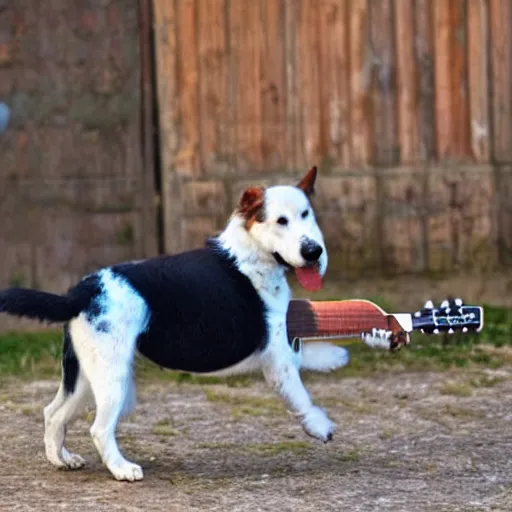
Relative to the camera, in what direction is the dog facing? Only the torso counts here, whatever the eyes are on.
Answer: to the viewer's right

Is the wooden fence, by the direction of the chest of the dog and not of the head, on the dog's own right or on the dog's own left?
on the dog's own left
